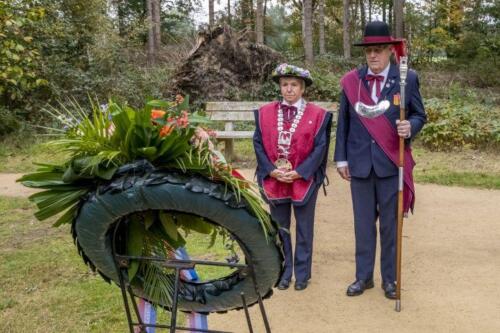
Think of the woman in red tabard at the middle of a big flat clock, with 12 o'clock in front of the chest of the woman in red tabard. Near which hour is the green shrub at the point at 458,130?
The green shrub is roughly at 7 o'clock from the woman in red tabard.

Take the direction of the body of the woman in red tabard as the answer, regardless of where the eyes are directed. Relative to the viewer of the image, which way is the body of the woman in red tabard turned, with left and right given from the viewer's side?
facing the viewer

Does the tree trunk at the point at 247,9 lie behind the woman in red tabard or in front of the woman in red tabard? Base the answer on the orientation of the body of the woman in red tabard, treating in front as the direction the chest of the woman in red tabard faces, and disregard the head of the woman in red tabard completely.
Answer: behind

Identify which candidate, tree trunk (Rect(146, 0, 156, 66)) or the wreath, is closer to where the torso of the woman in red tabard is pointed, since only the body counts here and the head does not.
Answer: the wreath

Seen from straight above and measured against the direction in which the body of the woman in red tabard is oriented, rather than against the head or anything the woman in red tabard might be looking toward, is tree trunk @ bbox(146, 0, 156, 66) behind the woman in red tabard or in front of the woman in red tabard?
behind

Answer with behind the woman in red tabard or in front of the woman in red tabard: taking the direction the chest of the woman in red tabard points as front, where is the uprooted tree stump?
behind

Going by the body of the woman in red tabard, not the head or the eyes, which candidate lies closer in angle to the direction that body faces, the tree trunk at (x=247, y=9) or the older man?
the older man
